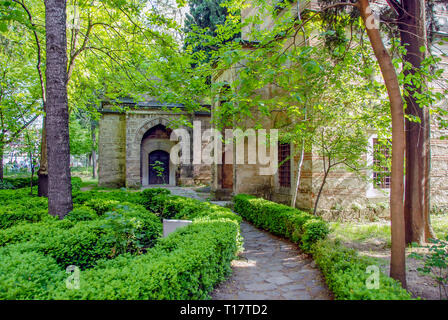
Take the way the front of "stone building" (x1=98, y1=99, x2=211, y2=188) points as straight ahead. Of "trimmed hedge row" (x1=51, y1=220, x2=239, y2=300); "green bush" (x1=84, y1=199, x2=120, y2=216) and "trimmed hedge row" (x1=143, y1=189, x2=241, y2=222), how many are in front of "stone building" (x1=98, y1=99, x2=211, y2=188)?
3

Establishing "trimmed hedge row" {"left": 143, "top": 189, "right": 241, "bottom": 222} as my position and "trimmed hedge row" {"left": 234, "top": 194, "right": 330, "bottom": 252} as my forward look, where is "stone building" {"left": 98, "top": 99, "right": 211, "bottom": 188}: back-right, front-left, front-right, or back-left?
back-left

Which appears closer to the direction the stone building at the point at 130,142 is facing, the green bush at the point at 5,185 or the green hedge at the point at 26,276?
the green hedge

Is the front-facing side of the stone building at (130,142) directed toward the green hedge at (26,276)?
yes

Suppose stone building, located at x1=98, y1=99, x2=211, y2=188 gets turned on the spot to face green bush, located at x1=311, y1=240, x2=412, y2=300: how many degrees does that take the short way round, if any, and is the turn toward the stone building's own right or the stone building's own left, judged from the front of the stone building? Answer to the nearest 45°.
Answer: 0° — it already faces it

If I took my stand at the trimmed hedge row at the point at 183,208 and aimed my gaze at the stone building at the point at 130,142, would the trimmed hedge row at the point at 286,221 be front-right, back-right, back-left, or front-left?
back-right

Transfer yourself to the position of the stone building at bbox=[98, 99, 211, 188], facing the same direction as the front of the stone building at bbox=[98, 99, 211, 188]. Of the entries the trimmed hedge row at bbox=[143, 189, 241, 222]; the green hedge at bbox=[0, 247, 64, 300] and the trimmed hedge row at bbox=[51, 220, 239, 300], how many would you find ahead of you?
3

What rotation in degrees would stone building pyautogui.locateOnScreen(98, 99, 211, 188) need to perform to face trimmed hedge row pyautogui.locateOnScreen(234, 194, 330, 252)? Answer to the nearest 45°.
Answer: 0° — it already faces it

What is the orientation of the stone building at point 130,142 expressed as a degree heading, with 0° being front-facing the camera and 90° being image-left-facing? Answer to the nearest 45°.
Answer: approximately 0°

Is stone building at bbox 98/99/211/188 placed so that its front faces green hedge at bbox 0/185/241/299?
yes

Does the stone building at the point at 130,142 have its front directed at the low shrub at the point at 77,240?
yes
